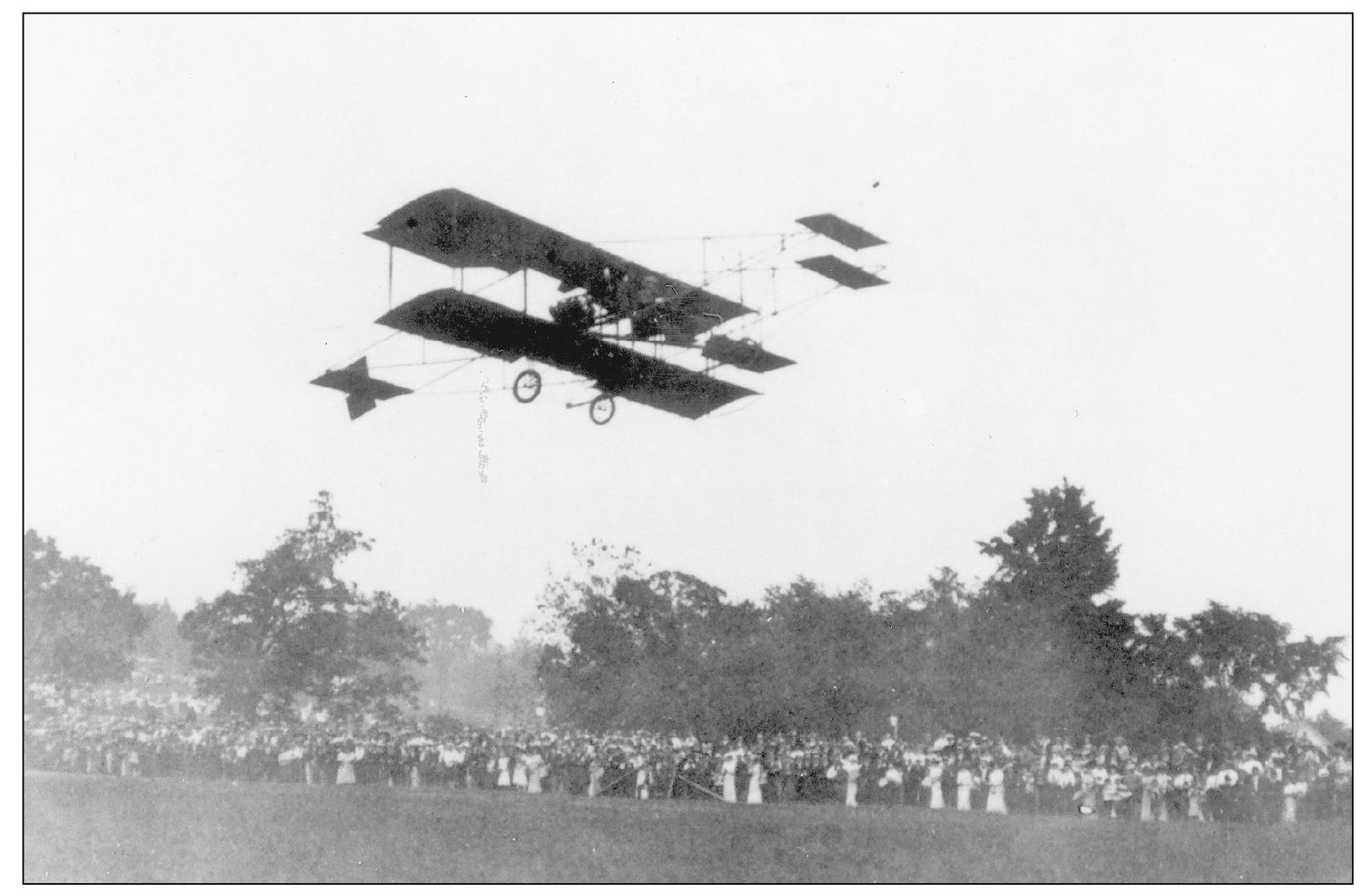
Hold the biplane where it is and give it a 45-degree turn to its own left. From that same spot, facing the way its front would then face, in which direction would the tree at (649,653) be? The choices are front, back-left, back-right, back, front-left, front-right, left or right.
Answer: left

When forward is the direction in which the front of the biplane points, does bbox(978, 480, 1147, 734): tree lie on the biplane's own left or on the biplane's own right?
on the biplane's own left

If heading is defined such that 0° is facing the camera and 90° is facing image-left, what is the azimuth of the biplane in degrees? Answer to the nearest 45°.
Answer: approximately 315°

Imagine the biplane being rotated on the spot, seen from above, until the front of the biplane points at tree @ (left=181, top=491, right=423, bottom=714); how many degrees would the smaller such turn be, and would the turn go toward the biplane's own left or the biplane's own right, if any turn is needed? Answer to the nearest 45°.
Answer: approximately 135° to the biplane's own left

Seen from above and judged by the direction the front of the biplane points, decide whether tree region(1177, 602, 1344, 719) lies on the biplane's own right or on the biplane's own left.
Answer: on the biplane's own left
